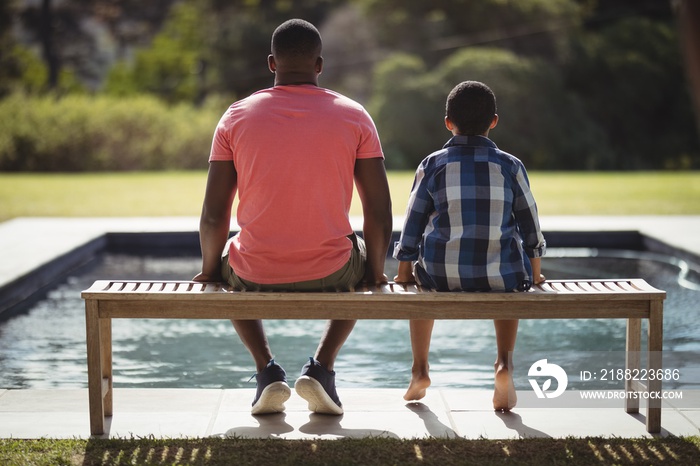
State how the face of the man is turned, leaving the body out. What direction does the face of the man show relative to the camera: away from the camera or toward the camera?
away from the camera

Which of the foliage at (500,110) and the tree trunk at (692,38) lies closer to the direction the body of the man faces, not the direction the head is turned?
the foliage

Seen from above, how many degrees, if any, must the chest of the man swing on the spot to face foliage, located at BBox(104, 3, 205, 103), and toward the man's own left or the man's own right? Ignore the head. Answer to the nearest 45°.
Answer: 0° — they already face it

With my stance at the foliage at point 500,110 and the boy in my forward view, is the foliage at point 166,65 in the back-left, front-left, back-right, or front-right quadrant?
back-right

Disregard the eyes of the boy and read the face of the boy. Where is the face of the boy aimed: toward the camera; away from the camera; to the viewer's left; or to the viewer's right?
away from the camera

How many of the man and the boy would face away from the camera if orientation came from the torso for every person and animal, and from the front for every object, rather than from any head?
2

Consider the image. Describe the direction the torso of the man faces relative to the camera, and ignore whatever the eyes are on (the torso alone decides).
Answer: away from the camera

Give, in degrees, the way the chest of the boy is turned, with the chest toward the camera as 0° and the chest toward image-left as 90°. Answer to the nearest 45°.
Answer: approximately 180°
